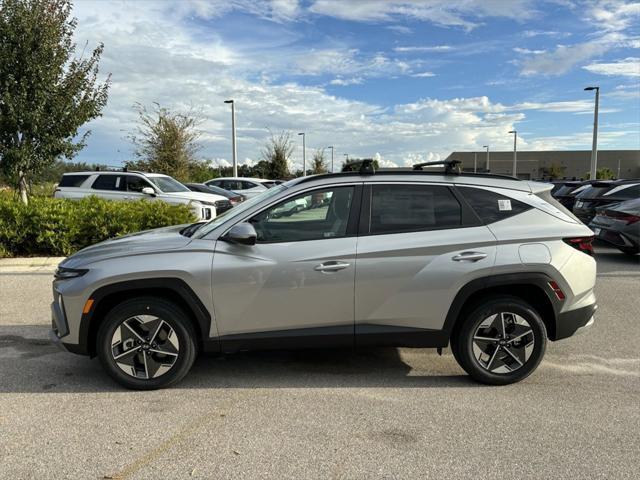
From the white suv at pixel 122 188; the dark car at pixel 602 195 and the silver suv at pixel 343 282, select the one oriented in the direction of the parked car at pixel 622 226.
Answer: the white suv

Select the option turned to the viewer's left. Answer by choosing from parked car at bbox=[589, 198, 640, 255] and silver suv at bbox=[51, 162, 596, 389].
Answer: the silver suv

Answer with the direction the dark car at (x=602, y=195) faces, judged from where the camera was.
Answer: facing away from the viewer and to the right of the viewer

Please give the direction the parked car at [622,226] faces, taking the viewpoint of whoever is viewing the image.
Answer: facing away from the viewer and to the right of the viewer

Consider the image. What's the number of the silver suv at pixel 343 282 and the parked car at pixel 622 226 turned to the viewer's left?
1

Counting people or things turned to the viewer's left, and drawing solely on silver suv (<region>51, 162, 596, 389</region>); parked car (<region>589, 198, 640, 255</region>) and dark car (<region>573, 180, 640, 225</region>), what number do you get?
1

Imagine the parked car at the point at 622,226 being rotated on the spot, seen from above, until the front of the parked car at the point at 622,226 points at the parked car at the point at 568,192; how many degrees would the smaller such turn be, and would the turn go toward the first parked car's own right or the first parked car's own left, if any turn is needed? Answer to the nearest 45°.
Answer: approximately 45° to the first parked car's own left

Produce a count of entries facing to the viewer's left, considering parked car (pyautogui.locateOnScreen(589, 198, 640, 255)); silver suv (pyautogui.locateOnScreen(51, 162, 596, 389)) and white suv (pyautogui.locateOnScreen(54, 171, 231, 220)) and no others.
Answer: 1

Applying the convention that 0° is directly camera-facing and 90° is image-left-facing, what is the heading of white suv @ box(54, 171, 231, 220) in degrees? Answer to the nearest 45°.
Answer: approximately 315°

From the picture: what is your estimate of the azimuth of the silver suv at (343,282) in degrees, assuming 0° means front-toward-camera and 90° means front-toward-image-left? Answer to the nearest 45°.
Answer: approximately 90°

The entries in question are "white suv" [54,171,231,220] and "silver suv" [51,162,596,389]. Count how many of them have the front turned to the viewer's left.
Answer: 1

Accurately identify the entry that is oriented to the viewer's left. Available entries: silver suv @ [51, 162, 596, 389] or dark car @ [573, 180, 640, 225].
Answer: the silver suv

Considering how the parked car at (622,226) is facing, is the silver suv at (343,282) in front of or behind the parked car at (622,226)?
behind
